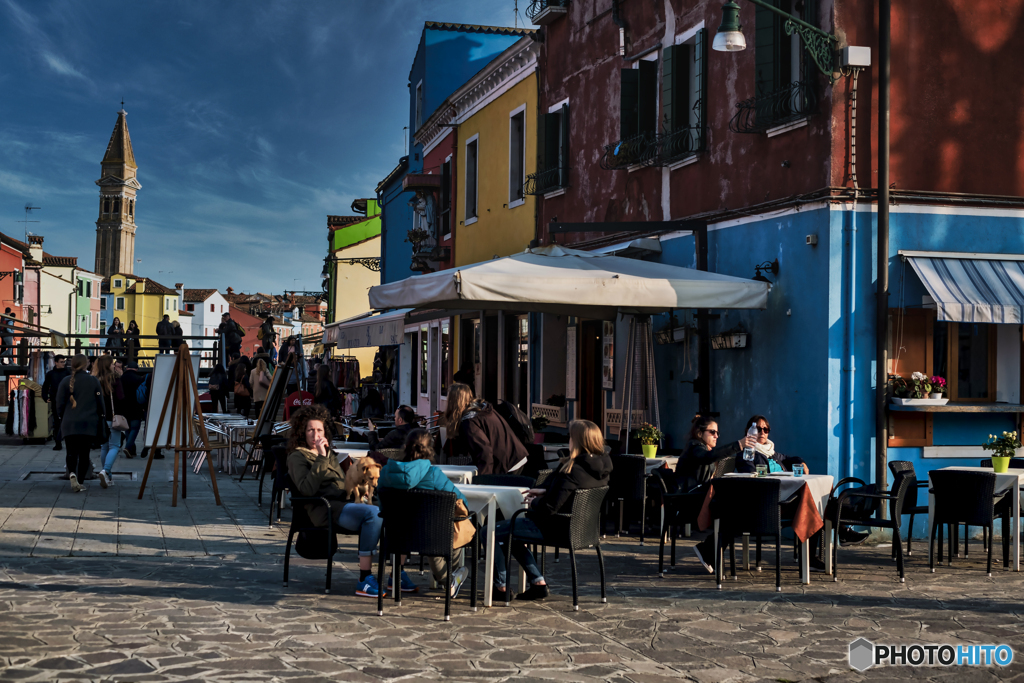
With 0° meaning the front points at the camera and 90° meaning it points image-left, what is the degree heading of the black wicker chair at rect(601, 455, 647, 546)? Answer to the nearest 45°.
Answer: approximately 135°

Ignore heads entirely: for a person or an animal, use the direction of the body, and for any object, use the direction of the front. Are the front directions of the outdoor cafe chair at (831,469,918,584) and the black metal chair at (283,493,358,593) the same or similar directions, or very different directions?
very different directions

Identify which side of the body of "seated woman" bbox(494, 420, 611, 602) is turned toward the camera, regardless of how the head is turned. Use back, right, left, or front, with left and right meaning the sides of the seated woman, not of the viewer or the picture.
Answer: left

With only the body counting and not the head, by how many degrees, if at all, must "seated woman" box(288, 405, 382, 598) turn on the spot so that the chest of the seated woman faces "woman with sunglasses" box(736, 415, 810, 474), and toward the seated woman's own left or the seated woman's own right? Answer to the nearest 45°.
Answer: approximately 45° to the seated woman's own left

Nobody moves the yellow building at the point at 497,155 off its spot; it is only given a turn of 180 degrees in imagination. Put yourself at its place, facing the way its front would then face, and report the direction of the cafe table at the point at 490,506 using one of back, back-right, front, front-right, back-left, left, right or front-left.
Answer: back-right

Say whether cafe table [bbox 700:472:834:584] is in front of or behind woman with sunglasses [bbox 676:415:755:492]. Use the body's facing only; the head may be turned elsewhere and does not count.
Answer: in front

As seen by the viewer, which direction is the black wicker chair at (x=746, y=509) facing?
away from the camera

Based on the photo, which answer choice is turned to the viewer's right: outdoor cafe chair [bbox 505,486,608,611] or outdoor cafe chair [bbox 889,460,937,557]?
outdoor cafe chair [bbox 889,460,937,557]

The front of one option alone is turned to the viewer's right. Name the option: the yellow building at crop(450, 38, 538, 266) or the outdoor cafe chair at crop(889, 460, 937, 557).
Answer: the outdoor cafe chair

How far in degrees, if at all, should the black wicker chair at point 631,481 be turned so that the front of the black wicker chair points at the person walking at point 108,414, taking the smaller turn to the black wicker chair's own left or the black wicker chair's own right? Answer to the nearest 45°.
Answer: approximately 90° to the black metal chair's own left

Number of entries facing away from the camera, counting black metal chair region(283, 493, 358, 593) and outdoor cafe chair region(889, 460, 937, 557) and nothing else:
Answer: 0

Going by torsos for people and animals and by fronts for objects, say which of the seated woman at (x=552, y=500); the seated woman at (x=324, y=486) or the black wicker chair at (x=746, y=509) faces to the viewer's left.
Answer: the seated woman at (x=552, y=500)
